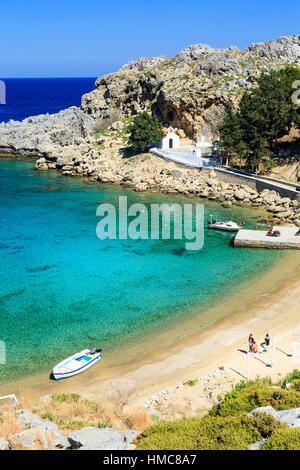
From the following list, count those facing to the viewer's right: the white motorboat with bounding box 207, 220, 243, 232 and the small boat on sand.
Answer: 1
